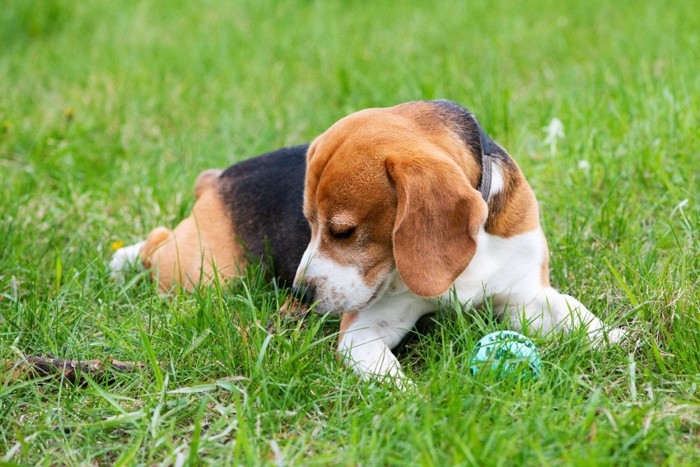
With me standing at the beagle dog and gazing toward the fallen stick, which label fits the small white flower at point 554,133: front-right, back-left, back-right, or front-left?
back-right

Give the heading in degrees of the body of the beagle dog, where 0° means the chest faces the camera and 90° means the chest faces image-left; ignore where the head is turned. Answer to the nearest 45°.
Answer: approximately 315°

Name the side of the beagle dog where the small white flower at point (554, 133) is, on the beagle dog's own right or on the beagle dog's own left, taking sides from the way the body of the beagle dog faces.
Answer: on the beagle dog's own left

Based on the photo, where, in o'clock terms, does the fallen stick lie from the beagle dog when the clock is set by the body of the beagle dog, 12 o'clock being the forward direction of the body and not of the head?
The fallen stick is roughly at 4 o'clock from the beagle dog.

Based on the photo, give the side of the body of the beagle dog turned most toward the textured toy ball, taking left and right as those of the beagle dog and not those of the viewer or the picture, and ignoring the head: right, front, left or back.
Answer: front

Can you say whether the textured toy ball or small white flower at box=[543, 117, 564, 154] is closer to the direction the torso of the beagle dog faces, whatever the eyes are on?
the textured toy ball
